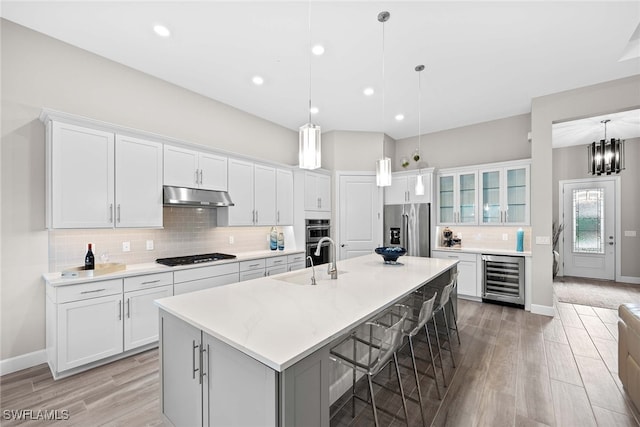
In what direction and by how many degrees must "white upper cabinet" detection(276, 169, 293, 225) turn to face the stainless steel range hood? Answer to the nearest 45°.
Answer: approximately 90° to its right

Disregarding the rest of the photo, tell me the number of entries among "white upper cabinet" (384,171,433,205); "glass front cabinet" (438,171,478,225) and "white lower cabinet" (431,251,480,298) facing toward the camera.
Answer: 3

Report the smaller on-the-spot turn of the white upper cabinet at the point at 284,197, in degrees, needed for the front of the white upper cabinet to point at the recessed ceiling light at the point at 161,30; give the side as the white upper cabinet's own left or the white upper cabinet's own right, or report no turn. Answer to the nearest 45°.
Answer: approximately 90° to the white upper cabinet's own right

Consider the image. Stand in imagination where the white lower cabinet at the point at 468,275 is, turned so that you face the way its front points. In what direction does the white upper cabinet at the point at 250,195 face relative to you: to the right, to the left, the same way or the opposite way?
to the left

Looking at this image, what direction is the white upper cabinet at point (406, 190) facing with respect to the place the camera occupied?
facing the viewer

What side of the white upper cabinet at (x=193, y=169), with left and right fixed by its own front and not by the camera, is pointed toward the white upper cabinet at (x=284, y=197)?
left

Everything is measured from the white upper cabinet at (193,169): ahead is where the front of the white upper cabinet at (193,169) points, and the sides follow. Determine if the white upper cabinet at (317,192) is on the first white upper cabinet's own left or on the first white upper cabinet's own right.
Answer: on the first white upper cabinet's own left

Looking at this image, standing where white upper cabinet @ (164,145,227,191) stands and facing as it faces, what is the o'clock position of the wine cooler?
The wine cooler is roughly at 11 o'clock from the white upper cabinet.

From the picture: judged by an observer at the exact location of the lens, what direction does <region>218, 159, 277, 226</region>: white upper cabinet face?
facing the viewer and to the right of the viewer

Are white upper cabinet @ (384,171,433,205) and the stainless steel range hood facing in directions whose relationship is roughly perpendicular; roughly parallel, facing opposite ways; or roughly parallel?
roughly perpendicular

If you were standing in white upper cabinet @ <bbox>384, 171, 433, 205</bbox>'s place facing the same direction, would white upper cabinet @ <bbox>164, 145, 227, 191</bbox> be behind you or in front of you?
in front
